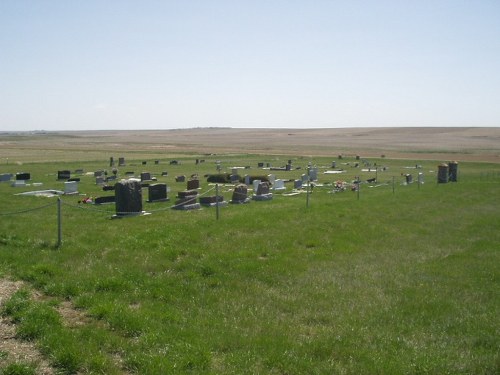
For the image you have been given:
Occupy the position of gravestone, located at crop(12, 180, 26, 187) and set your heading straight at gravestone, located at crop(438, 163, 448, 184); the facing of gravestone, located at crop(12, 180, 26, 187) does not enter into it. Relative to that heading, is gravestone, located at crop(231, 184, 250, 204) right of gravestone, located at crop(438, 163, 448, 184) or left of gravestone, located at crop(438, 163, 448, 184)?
right

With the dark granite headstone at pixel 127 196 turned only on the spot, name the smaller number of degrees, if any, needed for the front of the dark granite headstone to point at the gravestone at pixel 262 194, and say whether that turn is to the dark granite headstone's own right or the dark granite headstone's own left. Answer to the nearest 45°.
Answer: approximately 135° to the dark granite headstone's own left

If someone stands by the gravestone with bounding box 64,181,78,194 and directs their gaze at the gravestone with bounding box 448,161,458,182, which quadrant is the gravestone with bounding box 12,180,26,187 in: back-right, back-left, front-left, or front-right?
back-left

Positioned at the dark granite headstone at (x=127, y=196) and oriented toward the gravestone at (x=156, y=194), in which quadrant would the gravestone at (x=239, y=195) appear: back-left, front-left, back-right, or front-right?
front-right

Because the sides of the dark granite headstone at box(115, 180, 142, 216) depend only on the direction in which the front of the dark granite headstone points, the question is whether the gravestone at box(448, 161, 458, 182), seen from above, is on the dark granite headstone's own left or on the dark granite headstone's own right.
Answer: on the dark granite headstone's own left

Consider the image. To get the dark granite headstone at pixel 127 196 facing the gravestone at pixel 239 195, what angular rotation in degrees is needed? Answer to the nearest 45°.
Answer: approximately 135° to its left

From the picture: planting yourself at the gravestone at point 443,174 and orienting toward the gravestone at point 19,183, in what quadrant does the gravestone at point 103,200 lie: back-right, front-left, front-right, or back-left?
front-left

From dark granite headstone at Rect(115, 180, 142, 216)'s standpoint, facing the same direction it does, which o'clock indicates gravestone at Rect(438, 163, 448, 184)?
The gravestone is roughly at 8 o'clock from the dark granite headstone.

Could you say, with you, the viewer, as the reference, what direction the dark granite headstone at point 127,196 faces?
facing the viewer
